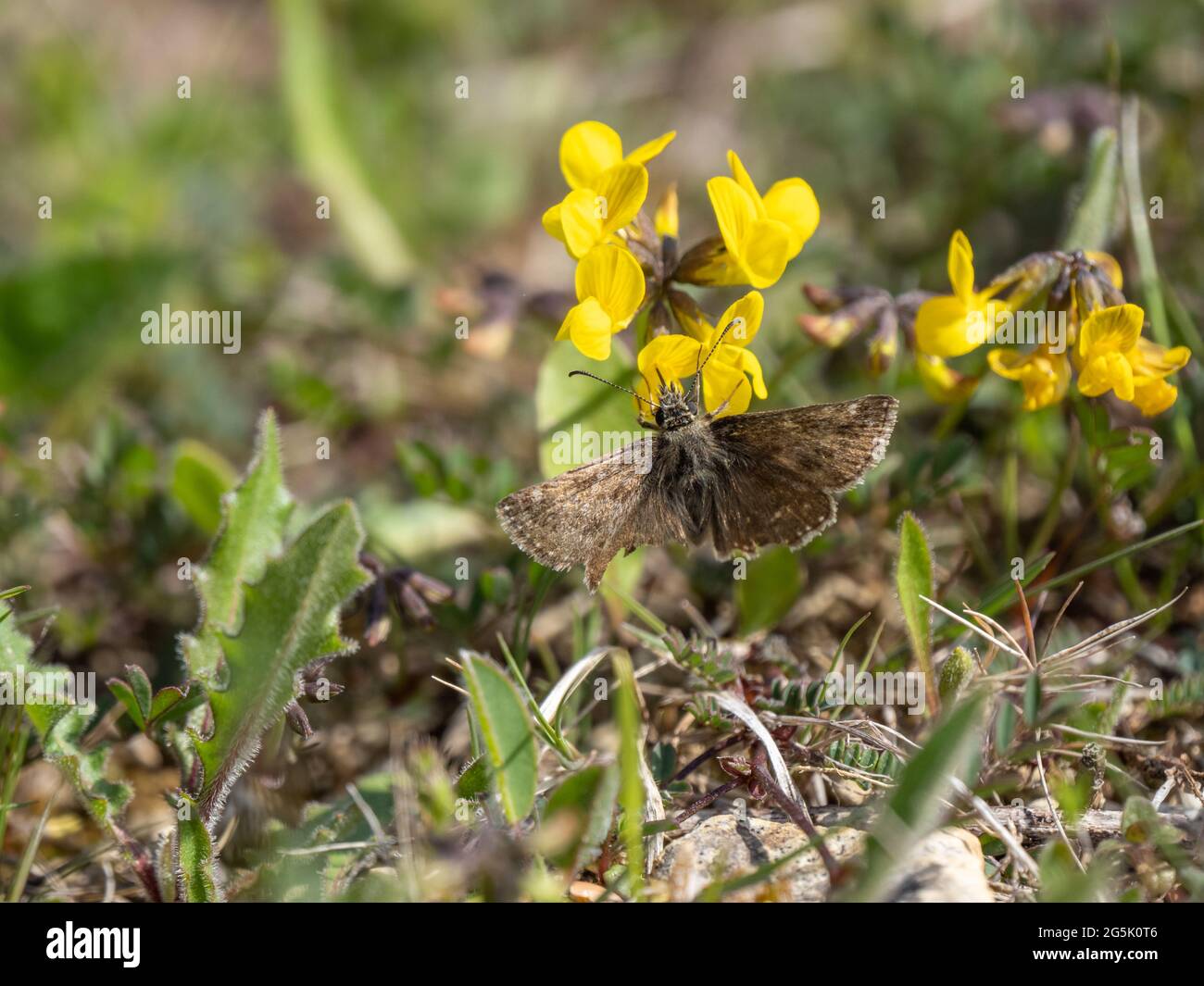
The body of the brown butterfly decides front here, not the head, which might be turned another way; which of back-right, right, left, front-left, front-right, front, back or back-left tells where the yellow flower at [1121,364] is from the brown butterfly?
right

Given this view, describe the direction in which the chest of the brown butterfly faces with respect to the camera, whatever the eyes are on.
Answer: away from the camera

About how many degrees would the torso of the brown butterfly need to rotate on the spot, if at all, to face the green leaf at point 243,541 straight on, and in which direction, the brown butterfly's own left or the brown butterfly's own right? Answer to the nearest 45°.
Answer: approximately 90° to the brown butterfly's own left

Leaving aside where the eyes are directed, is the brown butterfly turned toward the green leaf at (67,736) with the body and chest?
no

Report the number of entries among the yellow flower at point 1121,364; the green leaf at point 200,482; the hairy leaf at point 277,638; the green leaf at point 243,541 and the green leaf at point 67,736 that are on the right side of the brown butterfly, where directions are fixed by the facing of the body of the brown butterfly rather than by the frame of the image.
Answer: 1

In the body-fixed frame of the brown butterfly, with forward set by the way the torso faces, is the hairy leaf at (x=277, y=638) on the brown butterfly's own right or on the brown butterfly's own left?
on the brown butterfly's own left

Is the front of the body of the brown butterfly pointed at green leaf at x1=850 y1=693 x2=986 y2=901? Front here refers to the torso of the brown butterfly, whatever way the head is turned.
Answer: no
